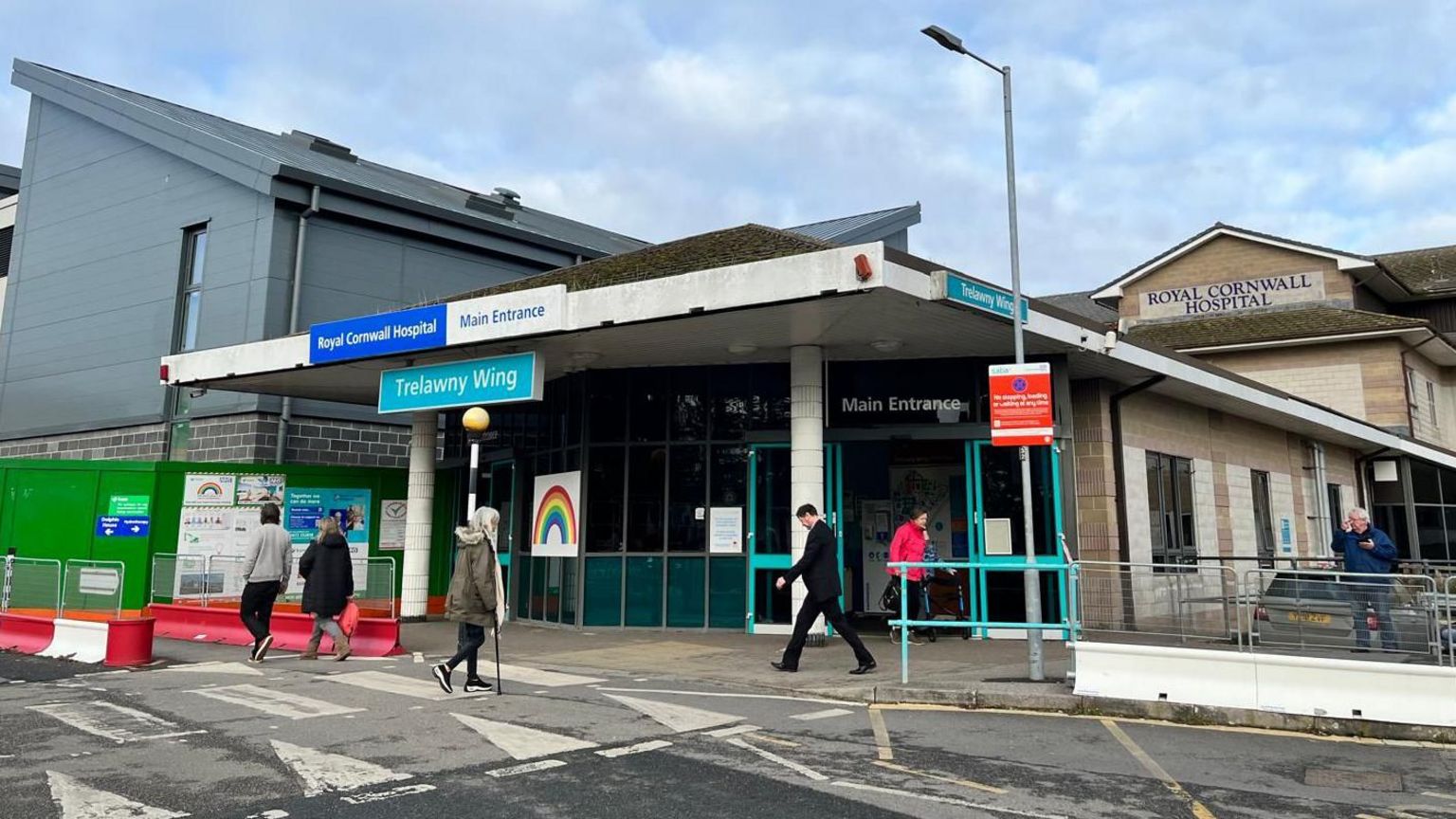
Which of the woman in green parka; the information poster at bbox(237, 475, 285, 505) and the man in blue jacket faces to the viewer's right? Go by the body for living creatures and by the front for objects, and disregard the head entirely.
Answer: the woman in green parka

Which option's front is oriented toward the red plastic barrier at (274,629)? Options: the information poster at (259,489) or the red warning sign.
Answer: the information poster

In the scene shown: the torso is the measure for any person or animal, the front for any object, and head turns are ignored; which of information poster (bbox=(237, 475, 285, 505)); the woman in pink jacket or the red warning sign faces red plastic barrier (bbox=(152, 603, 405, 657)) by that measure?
the information poster

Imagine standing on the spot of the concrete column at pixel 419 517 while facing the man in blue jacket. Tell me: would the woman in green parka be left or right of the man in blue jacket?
right

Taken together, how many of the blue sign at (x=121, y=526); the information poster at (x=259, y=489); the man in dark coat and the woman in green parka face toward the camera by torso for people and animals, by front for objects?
2

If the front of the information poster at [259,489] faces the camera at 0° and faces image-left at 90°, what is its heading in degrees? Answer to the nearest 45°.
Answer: approximately 0°

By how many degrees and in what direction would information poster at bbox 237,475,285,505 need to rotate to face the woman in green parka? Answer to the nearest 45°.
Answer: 0° — it already faces them

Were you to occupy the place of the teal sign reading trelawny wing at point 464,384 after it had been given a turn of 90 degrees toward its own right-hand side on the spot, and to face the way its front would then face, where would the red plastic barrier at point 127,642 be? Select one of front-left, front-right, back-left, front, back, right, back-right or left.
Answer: front-left

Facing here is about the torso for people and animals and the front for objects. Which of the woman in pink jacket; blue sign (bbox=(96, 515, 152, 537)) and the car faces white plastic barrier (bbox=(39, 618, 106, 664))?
the blue sign
